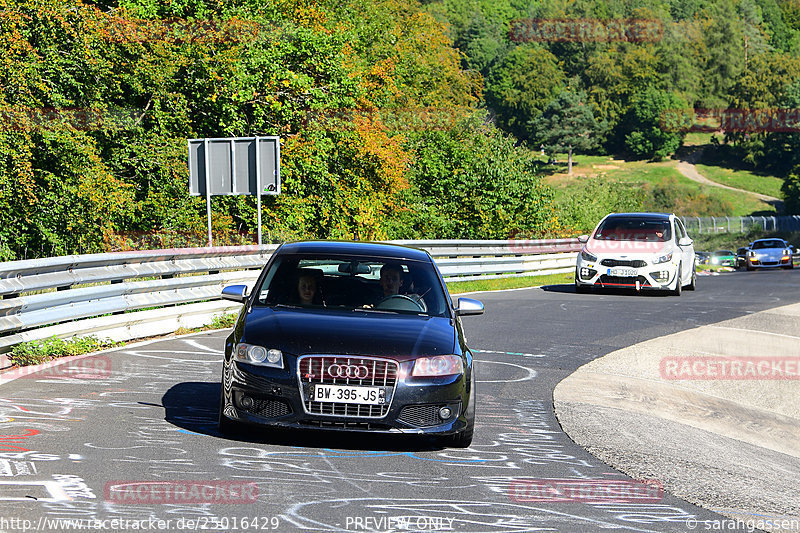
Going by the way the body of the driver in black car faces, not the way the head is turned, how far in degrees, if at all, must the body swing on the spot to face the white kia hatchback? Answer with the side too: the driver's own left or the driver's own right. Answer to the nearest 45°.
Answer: approximately 180°

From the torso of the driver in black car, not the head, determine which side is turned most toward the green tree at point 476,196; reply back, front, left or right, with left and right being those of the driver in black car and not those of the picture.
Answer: back

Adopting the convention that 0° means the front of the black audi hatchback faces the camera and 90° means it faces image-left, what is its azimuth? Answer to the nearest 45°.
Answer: approximately 0°

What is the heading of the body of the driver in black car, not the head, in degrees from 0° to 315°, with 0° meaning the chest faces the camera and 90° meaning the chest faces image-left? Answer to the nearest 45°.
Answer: approximately 0°

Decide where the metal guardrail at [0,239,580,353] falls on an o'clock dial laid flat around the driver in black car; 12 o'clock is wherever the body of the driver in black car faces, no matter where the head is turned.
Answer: The metal guardrail is roughly at 5 o'clock from the driver in black car.

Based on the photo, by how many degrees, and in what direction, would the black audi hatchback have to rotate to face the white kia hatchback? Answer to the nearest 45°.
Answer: approximately 180°

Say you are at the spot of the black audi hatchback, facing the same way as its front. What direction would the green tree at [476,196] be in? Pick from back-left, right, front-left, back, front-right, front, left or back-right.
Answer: back
